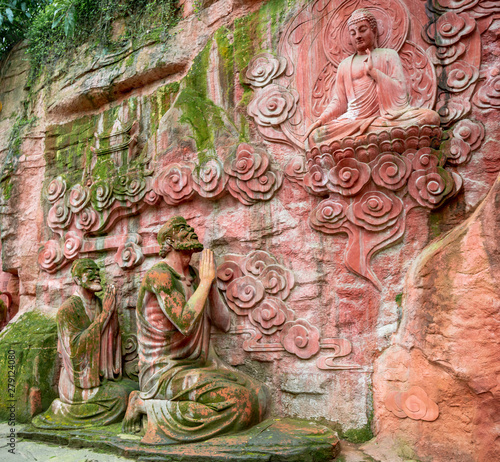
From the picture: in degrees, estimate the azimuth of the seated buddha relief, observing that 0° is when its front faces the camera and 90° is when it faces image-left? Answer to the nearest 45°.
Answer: approximately 45°

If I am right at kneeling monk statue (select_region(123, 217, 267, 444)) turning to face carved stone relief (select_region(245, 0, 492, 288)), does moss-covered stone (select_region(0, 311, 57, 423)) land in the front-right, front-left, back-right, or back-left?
back-left

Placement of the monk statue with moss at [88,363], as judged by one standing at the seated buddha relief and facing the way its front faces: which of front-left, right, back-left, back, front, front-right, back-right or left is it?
front-right
